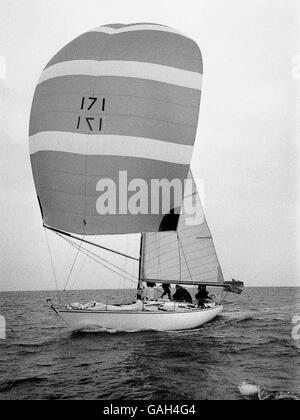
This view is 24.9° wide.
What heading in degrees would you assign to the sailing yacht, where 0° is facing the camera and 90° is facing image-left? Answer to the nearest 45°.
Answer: approximately 90°
